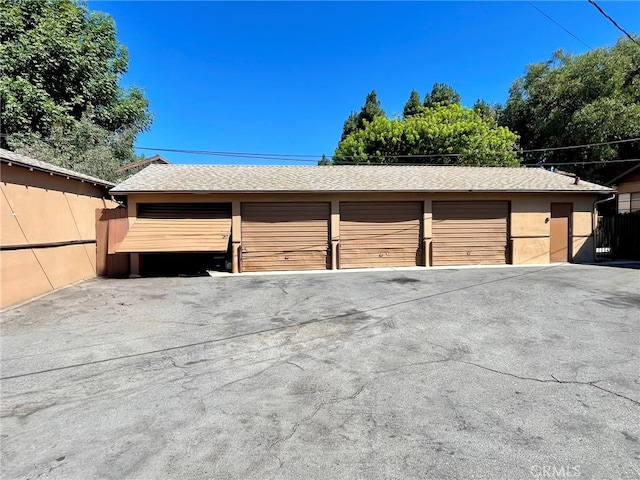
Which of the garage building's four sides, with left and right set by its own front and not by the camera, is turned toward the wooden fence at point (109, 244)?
right

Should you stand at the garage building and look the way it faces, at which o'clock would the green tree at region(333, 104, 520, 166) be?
The green tree is roughly at 7 o'clock from the garage building.

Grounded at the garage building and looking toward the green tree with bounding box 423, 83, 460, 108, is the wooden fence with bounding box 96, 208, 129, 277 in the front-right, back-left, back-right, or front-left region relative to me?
back-left

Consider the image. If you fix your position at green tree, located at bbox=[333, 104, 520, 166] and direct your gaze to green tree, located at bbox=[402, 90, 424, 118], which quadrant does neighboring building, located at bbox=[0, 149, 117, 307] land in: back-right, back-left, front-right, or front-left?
back-left

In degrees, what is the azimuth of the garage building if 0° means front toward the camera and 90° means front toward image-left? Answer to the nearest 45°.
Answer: approximately 0°

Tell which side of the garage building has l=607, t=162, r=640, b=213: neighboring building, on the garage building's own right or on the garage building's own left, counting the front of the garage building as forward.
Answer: on the garage building's own left

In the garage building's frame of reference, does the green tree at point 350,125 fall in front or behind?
behind

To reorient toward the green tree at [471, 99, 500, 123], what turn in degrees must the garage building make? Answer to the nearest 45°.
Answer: approximately 135° to its left

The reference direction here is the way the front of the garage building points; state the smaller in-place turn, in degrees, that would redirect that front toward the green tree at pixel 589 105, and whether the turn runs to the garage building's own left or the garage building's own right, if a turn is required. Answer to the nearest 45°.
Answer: approximately 135° to the garage building's own left

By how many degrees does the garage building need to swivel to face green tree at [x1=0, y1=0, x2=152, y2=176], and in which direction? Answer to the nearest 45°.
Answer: approximately 90° to its right

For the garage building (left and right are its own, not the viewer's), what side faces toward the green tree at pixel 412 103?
back

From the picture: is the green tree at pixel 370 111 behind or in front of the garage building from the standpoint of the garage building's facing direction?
behind

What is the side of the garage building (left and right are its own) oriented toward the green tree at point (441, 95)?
back
